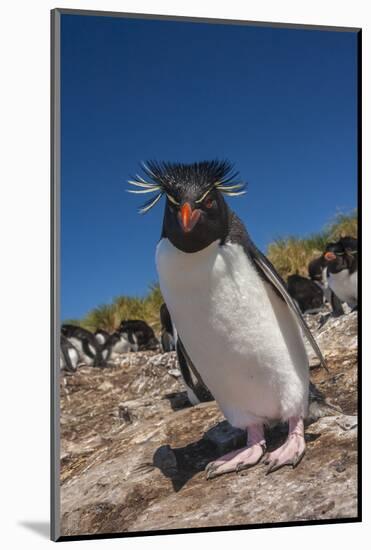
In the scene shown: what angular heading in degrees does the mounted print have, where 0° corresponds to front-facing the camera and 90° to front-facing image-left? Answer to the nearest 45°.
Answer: approximately 315°
